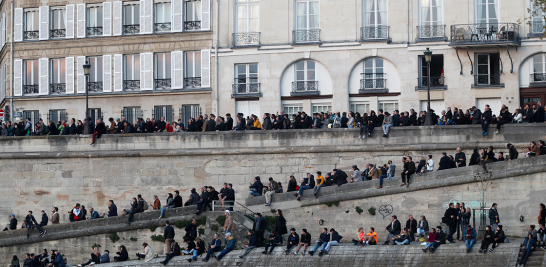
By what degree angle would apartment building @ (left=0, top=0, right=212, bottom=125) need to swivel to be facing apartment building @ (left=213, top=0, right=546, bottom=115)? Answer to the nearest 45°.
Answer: approximately 45° to its left

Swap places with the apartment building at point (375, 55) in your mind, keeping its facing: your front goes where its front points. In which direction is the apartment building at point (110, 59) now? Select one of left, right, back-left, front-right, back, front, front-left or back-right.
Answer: right

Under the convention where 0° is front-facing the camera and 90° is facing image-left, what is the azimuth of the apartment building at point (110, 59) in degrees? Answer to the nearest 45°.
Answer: approximately 0°

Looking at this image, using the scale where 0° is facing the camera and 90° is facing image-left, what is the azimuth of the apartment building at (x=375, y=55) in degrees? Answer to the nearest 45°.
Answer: approximately 0°

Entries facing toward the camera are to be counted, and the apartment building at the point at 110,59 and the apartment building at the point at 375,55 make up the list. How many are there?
2
